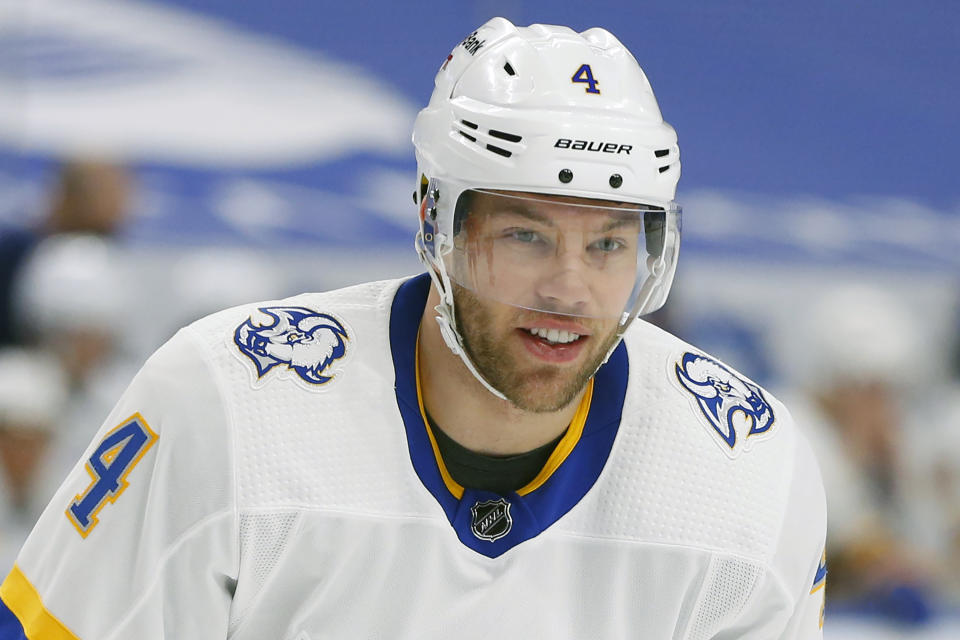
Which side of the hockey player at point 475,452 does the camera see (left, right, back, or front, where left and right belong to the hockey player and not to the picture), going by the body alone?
front
